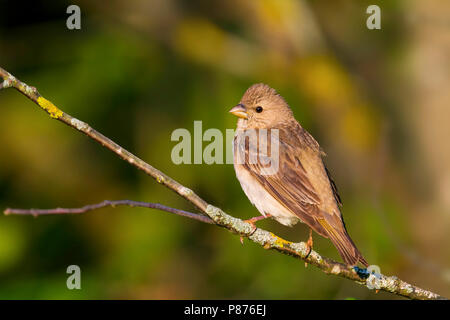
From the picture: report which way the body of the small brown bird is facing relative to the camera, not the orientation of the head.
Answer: to the viewer's left
